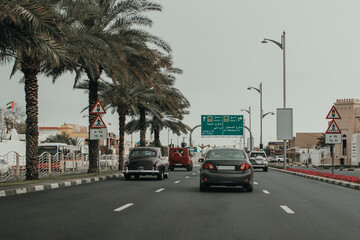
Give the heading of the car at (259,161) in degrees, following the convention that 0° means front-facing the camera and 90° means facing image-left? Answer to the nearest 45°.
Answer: approximately 180°

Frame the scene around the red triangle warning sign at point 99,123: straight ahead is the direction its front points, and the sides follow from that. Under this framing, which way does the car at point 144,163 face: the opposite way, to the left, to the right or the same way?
the opposite way

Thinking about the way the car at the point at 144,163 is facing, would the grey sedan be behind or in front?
behind

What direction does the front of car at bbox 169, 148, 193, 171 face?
away from the camera

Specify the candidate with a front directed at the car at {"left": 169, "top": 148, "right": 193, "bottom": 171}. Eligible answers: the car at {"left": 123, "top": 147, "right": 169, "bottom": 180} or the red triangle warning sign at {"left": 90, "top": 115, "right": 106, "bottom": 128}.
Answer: the car at {"left": 123, "top": 147, "right": 169, "bottom": 180}

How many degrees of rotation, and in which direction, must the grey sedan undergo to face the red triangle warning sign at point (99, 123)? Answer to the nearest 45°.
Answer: approximately 45° to its left

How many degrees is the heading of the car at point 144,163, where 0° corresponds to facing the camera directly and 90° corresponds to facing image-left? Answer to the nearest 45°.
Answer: approximately 180°

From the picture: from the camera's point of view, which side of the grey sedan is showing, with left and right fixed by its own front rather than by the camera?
back

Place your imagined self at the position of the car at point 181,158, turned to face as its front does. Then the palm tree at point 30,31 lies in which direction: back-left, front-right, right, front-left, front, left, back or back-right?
back
